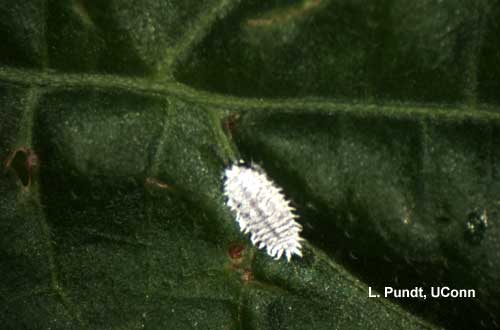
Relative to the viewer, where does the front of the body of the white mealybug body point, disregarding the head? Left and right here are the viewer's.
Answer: facing away from the viewer and to the left of the viewer
